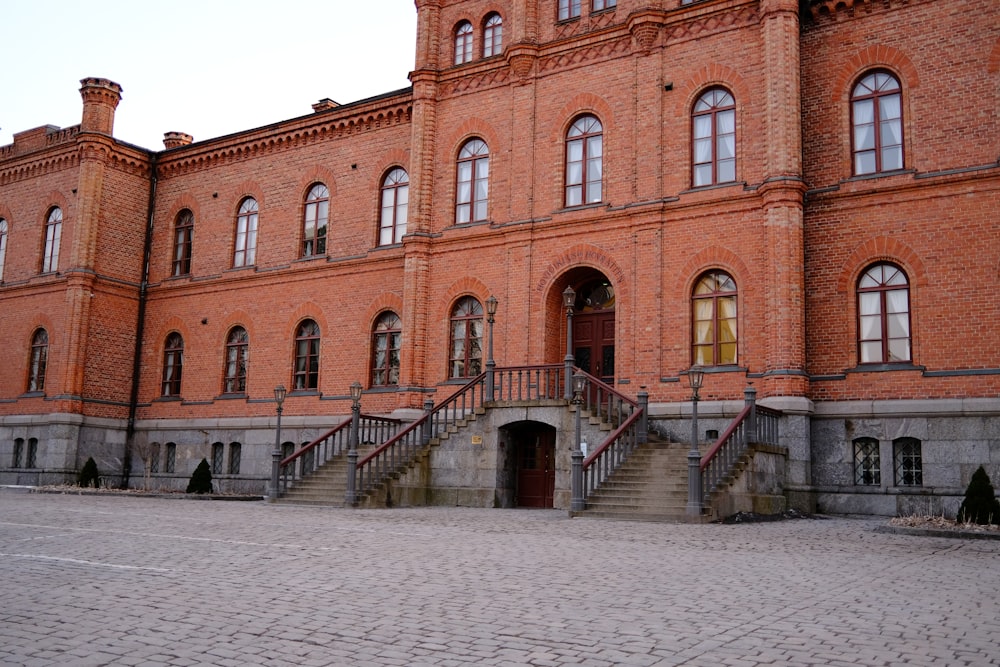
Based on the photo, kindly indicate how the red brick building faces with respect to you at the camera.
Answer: facing the viewer and to the left of the viewer

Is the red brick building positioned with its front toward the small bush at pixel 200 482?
no

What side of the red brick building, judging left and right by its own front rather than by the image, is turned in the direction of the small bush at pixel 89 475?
right

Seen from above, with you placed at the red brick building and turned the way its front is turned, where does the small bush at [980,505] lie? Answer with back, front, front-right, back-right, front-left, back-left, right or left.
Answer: left
